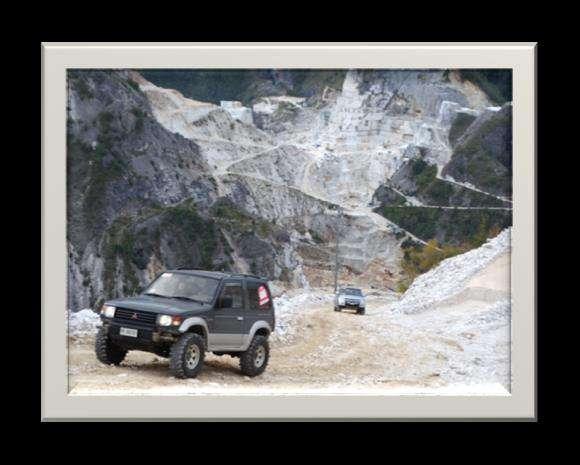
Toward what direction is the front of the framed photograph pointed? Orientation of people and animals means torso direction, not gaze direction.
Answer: toward the camera
